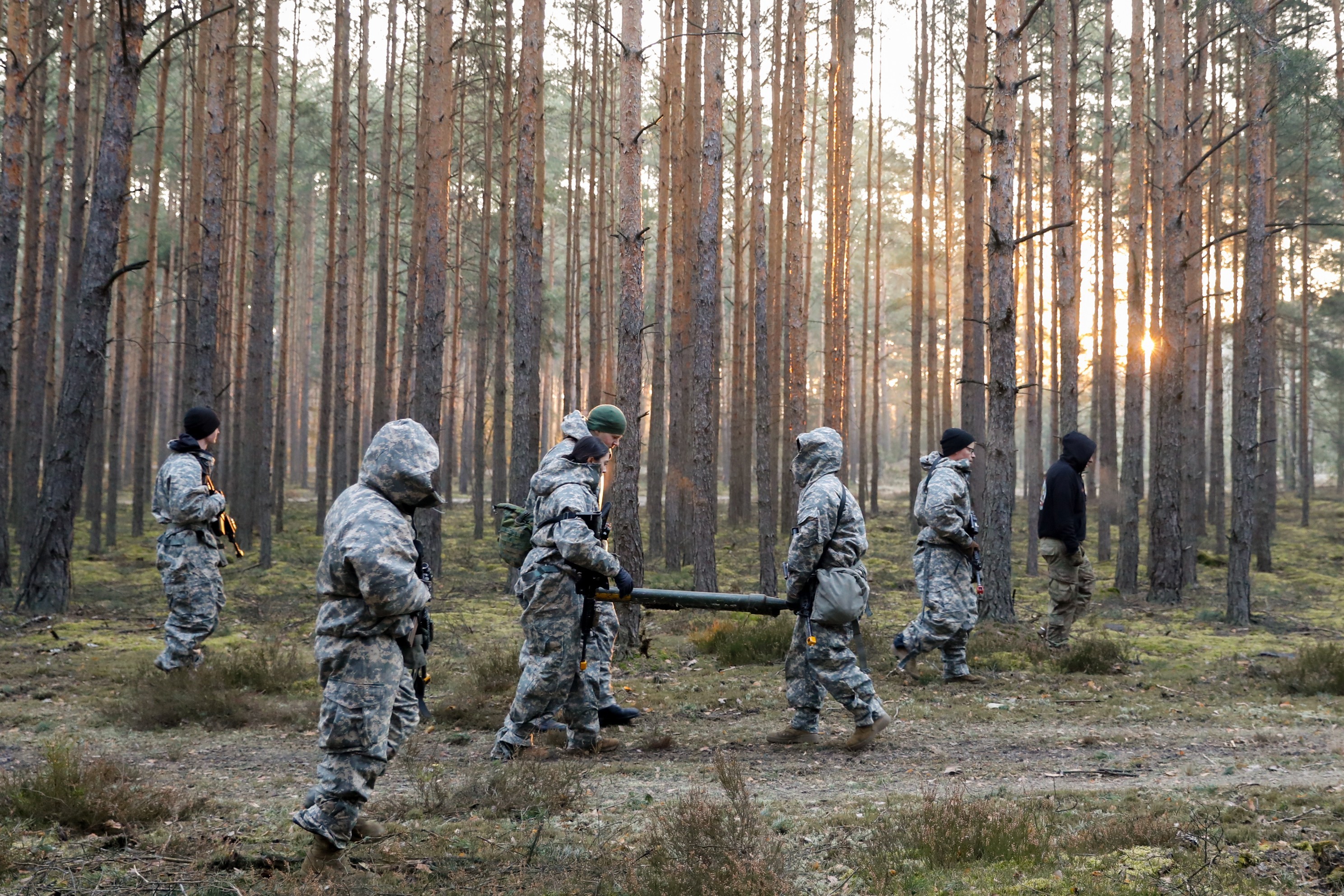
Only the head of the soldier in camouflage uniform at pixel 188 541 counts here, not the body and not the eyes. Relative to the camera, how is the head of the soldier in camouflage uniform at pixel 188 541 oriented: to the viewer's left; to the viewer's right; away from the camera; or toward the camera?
to the viewer's right

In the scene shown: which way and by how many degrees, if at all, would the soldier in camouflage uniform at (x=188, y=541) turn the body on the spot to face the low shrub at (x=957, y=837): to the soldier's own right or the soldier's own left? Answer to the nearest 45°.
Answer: approximately 45° to the soldier's own right

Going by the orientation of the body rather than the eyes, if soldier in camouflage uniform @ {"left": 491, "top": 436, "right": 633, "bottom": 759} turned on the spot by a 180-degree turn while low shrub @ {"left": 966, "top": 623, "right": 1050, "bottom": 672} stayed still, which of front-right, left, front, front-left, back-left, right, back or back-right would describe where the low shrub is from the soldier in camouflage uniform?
back-right

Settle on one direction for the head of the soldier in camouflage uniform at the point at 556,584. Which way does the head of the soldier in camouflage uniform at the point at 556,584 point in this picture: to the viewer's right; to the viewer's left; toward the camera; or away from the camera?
to the viewer's right

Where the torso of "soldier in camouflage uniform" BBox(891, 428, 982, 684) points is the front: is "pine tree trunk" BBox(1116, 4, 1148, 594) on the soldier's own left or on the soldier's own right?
on the soldier's own left

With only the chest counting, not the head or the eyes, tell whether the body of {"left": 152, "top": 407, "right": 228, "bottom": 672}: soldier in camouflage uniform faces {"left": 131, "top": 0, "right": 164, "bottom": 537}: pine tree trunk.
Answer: no

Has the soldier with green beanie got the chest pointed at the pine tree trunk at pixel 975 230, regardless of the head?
no

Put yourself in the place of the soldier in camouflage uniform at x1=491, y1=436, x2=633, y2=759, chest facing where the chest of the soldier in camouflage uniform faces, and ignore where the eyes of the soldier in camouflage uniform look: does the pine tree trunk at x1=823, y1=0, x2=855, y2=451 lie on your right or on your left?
on your left

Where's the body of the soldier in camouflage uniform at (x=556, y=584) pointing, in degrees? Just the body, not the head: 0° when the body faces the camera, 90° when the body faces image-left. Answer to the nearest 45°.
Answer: approximately 270°

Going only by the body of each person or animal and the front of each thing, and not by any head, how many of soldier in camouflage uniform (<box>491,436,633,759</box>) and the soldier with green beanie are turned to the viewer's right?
2

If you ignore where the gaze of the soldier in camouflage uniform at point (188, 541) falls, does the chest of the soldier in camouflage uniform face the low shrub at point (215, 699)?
no

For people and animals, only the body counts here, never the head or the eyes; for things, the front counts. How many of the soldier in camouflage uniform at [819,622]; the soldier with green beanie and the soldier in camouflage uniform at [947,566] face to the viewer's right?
2

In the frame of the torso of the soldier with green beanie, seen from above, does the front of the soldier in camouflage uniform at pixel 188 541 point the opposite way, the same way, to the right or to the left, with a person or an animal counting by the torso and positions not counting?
the same way
